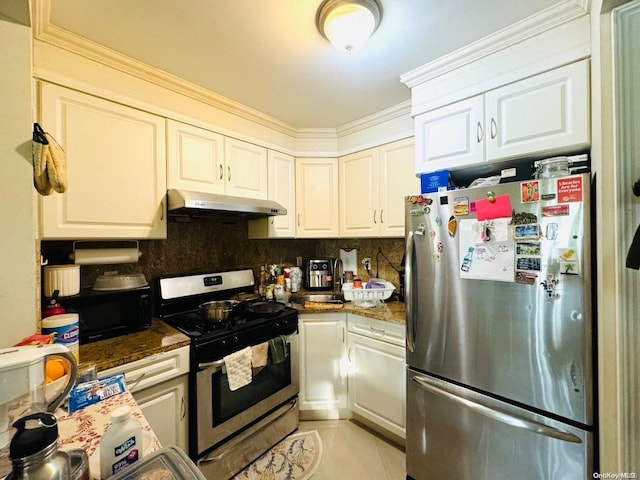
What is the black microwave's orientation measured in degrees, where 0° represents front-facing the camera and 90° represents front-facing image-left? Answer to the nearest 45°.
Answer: approximately 315°

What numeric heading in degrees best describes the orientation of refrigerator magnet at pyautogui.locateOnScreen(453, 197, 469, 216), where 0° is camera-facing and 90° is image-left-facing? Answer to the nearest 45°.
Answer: approximately 0°

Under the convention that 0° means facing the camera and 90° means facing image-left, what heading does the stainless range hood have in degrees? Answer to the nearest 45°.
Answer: approximately 315°

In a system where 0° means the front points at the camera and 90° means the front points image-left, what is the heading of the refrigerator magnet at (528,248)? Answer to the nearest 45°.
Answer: approximately 0°

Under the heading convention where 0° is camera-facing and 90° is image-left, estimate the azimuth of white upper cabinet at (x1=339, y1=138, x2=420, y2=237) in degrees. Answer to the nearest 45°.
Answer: approximately 45°

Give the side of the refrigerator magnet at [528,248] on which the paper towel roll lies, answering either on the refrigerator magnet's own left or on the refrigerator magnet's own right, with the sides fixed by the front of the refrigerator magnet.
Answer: on the refrigerator magnet's own right
